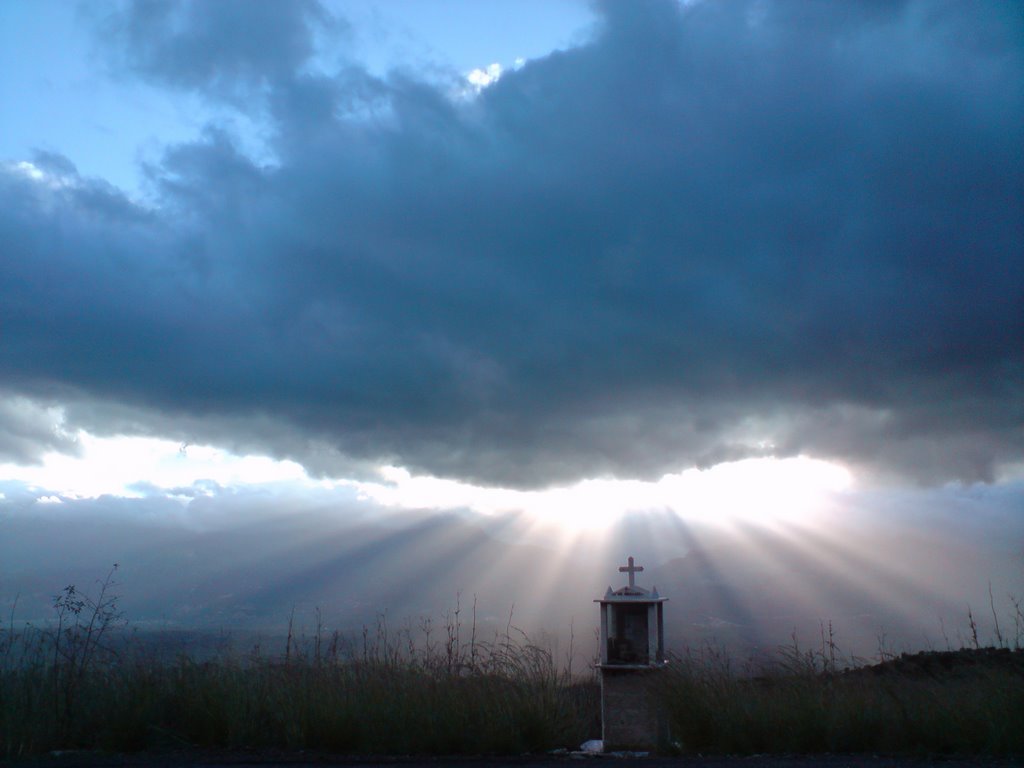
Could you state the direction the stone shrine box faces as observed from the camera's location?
facing the viewer
